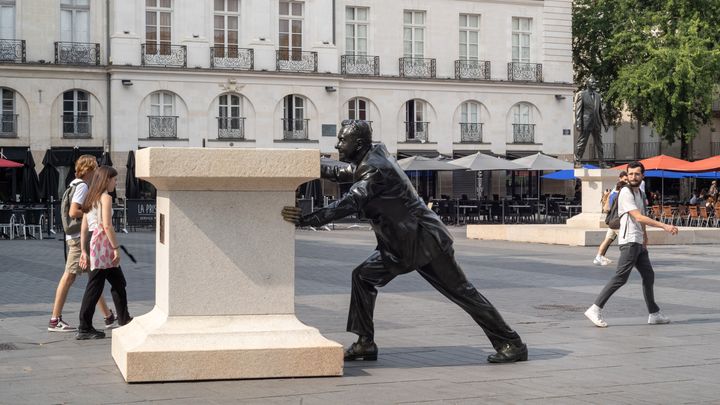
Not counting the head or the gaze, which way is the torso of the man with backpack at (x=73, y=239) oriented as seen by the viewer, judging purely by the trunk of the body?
to the viewer's right

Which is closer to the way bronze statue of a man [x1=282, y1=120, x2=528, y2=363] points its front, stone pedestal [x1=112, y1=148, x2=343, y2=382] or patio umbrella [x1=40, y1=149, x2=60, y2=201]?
the stone pedestal

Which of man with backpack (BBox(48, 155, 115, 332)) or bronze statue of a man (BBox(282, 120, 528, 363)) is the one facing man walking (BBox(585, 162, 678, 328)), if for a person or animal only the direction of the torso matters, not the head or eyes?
the man with backpack

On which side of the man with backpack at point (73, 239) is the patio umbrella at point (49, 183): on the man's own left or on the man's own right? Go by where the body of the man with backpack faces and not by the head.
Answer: on the man's own left

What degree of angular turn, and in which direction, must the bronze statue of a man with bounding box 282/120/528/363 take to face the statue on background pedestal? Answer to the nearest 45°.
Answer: approximately 90° to its right

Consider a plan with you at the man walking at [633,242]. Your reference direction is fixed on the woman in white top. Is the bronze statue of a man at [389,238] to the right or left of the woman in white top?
left

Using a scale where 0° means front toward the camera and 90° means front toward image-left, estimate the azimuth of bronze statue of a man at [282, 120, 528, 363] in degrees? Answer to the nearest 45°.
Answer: approximately 90°
